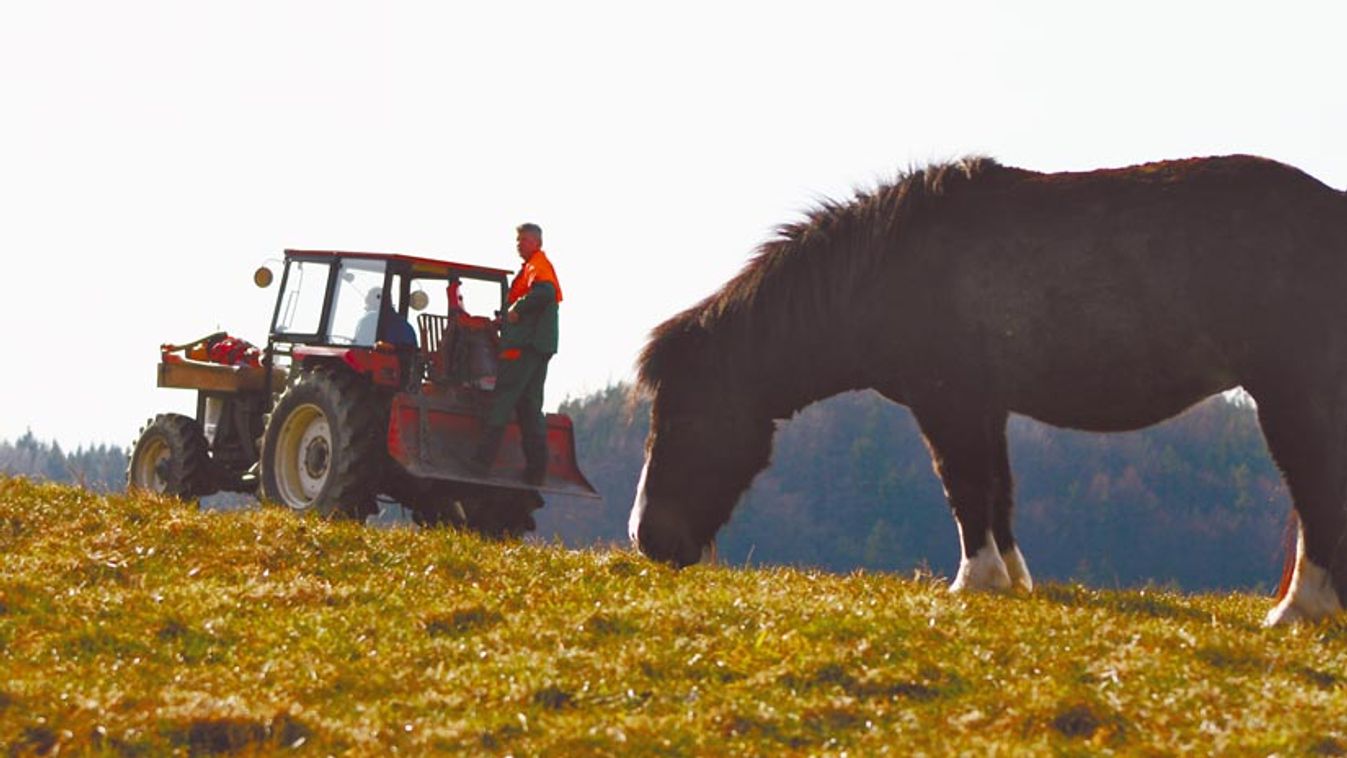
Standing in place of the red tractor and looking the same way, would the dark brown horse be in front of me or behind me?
behind

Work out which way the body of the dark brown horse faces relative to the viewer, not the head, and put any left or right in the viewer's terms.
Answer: facing to the left of the viewer

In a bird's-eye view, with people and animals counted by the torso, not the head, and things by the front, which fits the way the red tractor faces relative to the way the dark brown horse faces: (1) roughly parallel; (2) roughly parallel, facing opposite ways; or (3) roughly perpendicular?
roughly parallel

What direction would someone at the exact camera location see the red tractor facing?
facing away from the viewer and to the left of the viewer

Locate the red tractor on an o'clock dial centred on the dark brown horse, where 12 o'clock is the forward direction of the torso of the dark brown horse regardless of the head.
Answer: The red tractor is roughly at 1 o'clock from the dark brown horse.

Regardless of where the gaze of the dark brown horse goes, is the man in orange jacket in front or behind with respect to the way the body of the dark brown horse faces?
in front

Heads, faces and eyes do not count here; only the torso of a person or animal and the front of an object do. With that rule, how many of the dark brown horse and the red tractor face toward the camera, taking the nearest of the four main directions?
0

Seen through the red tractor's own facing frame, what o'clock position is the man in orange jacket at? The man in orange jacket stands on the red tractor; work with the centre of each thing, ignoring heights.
The man in orange jacket is roughly at 6 o'clock from the red tractor.
